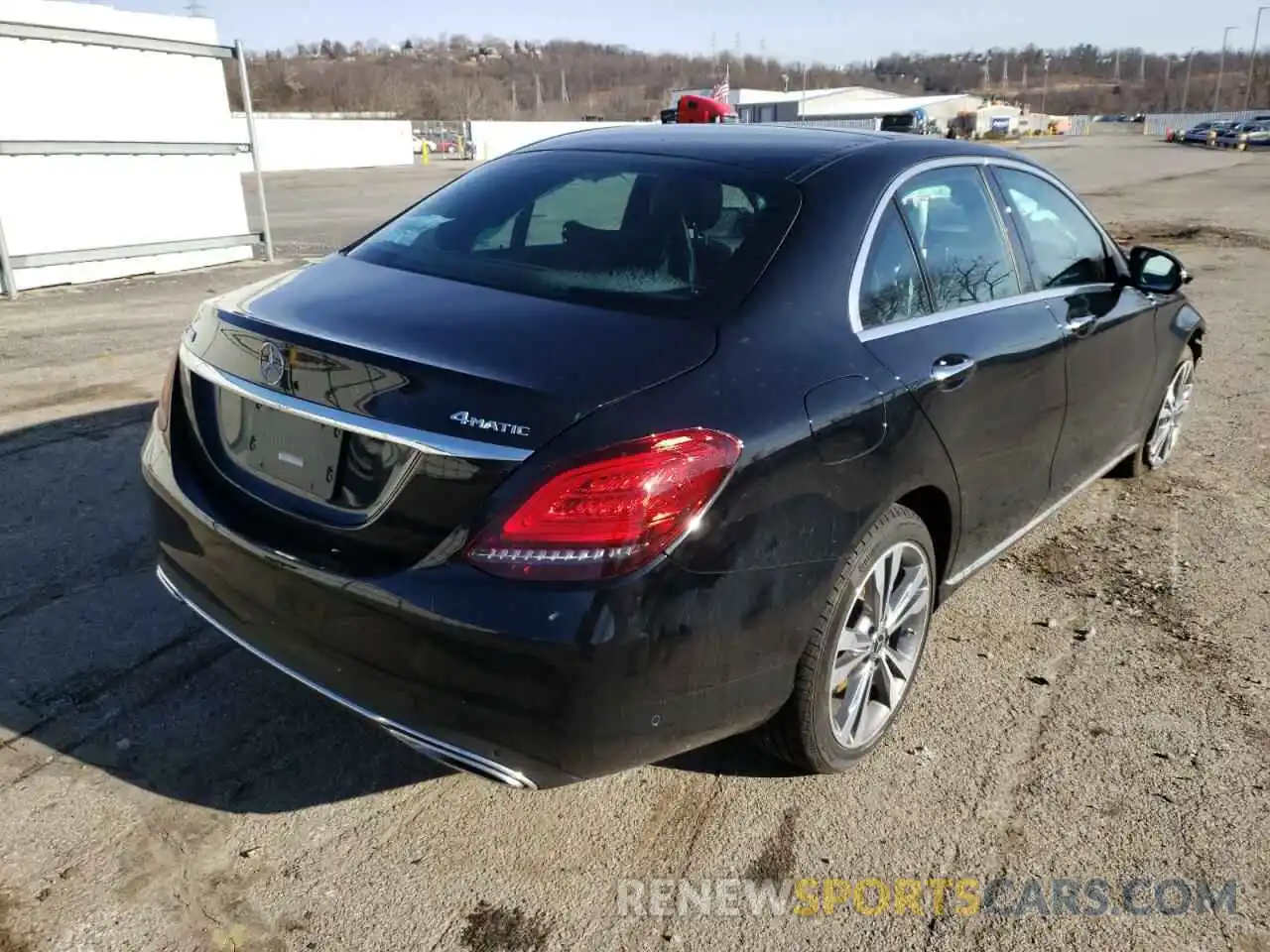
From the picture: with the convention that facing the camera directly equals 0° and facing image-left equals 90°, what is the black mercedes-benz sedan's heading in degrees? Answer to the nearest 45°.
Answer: approximately 225°

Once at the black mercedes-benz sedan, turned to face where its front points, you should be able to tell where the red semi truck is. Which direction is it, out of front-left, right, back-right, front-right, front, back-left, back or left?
front-left

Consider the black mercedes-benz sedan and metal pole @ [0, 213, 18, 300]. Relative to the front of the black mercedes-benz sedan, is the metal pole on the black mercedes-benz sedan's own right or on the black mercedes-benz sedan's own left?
on the black mercedes-benz sedan's own left
